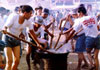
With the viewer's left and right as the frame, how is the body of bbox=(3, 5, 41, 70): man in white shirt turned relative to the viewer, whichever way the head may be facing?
facing the viewer and to the right of the viewer
